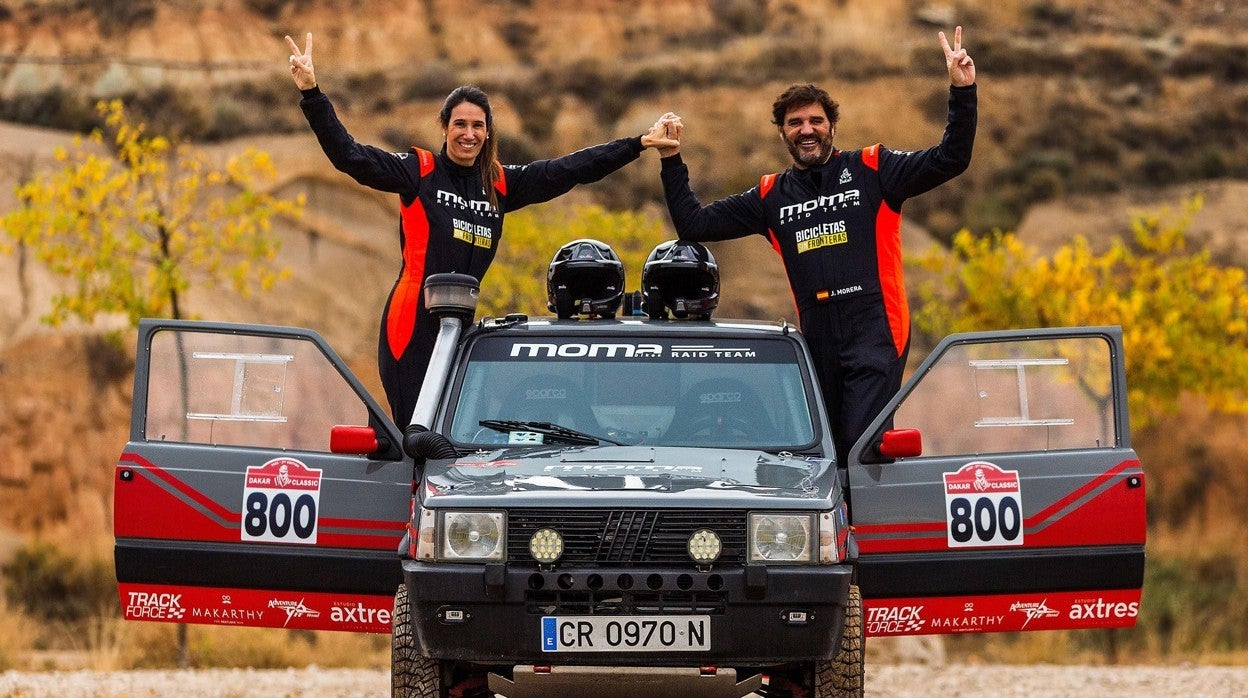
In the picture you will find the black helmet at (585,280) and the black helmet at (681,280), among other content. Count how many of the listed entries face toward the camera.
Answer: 2

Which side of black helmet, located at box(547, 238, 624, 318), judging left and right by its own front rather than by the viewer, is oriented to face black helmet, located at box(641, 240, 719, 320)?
left

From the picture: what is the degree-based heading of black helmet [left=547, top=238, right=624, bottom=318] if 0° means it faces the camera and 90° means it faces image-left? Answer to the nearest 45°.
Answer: approximately 0°

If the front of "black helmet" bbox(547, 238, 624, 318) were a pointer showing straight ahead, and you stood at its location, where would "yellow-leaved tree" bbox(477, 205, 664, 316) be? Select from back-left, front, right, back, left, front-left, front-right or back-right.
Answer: back

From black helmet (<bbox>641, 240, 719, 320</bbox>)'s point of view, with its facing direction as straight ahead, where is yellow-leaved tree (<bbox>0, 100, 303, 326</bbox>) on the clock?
The yellow-leaved tree is roughly at 5 o'clock from the black helmet.

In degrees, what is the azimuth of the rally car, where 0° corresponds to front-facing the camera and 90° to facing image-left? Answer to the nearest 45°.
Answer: approximately 0°

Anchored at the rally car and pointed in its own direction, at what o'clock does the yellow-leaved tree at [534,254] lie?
The yellow-leaved tree is roughly at 6 o'clock from the rally car.
